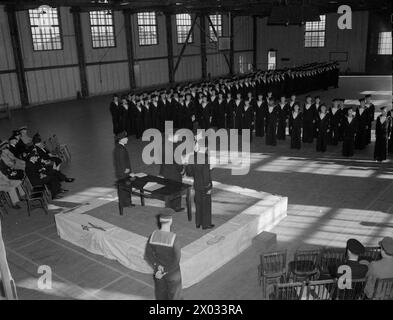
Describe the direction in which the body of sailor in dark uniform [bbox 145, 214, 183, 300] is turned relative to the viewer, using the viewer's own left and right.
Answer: facing away from the viewer

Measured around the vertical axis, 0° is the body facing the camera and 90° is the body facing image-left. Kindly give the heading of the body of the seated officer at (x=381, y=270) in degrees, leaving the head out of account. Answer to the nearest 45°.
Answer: approximately 135°

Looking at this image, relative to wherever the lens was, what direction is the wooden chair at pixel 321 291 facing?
facing away from the viewer and to the left of the viewer

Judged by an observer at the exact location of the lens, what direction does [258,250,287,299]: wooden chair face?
facing away from the viewer and to the left of the viewer

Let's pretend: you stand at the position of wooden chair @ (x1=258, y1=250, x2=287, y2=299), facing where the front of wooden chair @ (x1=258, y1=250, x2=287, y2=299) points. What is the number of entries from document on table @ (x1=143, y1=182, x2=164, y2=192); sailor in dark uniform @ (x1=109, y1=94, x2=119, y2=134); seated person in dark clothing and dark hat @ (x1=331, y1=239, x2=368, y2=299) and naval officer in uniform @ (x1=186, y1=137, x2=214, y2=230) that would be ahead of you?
3

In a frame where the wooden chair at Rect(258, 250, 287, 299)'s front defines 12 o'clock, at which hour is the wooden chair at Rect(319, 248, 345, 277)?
the wooden chair at Rect(319, 248, 345, 277) is roughly at 4 o'clock from the wooden chair at Rect(258, 250, 287, 299).

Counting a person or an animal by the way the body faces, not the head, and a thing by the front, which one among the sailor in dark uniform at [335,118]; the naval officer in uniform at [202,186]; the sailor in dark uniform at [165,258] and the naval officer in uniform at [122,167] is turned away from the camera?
the sailor in dark uniform at [165,258]

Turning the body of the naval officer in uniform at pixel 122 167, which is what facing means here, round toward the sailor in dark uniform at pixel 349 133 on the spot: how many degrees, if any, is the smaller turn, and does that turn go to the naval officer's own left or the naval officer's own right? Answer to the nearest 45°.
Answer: approximately 45° to the naval officer's own left
